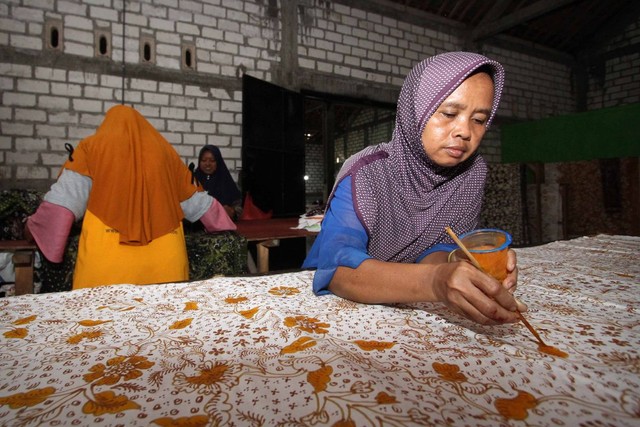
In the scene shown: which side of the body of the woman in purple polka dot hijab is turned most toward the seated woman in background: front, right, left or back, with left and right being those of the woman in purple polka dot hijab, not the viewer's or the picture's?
back

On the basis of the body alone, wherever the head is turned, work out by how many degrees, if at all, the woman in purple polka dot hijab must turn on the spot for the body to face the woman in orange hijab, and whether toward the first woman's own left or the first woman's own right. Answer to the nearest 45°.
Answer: approximately 135° to the first woman's own right

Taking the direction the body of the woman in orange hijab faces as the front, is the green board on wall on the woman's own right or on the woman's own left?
on the woman's own right

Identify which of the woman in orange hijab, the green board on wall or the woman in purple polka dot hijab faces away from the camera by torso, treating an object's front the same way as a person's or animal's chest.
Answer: the woman in orange hijab

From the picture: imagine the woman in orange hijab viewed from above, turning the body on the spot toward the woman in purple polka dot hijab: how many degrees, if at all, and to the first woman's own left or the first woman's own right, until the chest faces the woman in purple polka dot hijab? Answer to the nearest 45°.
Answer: approximately 135° to the first woman's own right

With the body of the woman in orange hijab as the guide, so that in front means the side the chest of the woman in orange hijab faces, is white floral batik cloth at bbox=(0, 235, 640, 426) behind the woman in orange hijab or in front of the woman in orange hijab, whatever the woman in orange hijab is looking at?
behind

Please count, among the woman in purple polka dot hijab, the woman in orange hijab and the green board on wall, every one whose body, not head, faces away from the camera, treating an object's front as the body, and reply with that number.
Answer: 1

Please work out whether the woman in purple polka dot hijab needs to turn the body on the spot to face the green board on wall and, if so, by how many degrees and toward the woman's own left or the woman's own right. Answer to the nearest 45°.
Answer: approximately 90° to the woman's own left

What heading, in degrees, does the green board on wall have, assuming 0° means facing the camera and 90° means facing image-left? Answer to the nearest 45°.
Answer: approximately 45°

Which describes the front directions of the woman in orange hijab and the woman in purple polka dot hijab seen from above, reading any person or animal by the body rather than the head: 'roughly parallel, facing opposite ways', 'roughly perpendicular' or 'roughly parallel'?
roughly parallel, facing opposite ways

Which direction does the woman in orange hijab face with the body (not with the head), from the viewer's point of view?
away from the camera

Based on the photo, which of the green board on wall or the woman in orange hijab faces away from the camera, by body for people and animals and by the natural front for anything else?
the woman in orange hijab

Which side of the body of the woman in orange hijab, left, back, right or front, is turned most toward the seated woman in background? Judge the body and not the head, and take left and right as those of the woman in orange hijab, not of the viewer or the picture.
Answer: front
